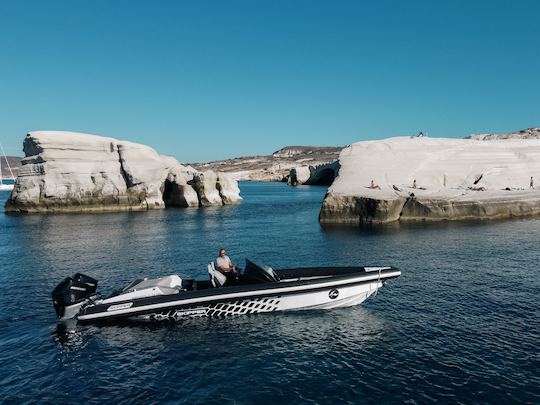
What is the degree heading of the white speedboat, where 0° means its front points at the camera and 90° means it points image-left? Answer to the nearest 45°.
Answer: approximately 270°
